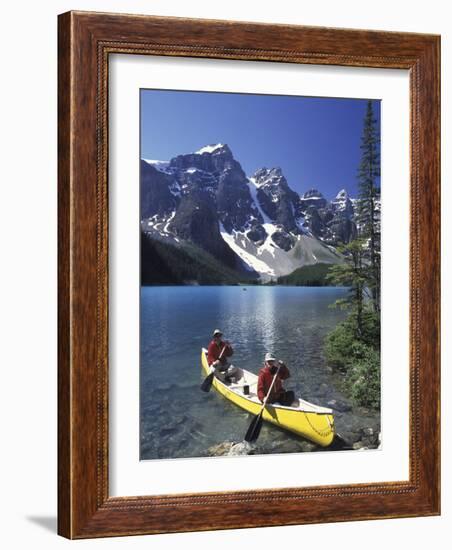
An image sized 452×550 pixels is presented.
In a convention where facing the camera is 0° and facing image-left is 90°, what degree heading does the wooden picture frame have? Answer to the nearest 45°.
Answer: approximately 315°
